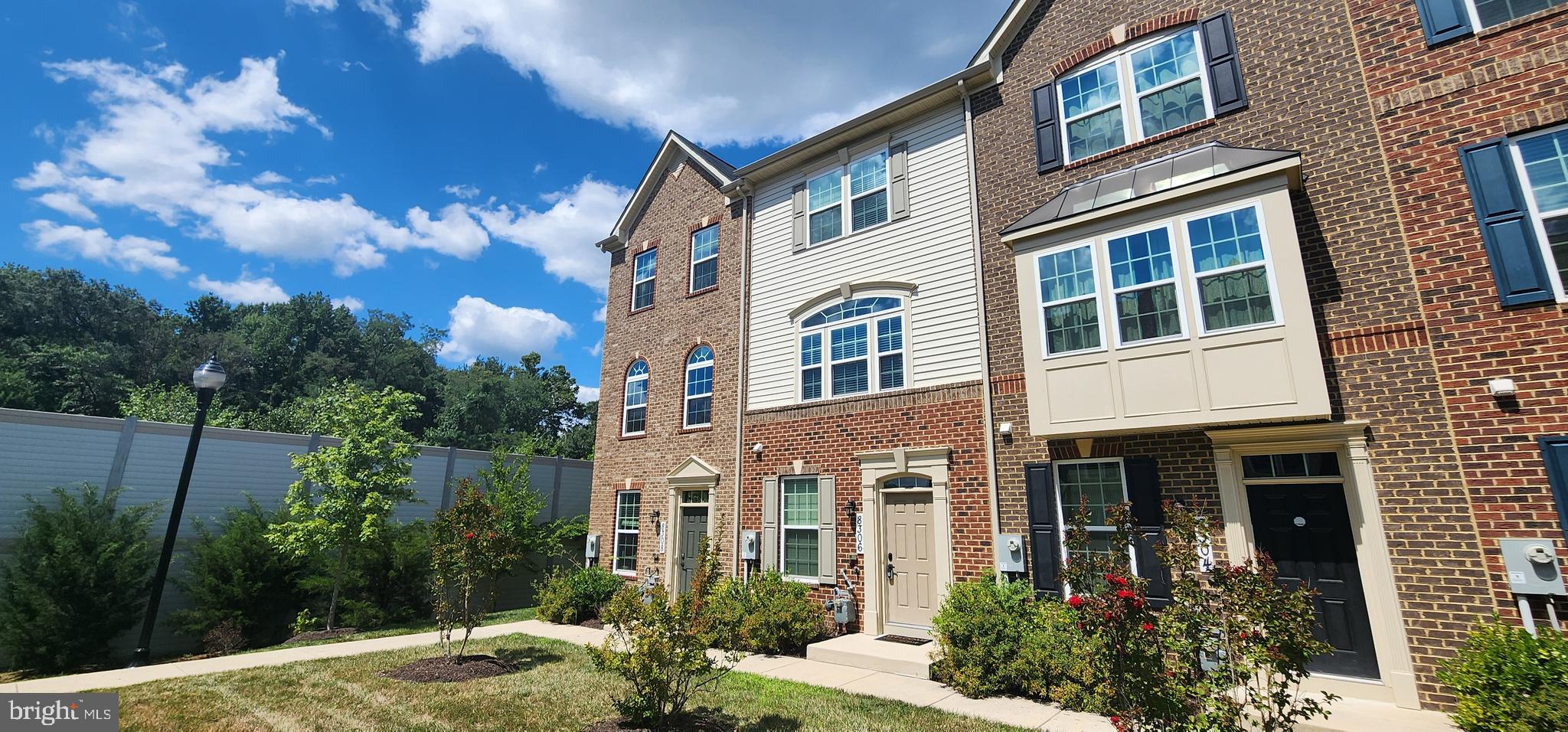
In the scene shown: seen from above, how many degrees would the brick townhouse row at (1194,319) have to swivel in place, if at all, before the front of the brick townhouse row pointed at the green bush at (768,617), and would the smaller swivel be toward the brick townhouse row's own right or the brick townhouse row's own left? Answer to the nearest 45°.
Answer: approximately 45° to the brick townhouse row's own right

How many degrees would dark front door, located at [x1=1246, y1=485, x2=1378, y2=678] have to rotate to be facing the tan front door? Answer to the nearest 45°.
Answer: approximately 90° to its right

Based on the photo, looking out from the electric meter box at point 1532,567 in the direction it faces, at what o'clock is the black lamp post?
The black lamp post is roughly at 2 o'clock from the electric meter box.

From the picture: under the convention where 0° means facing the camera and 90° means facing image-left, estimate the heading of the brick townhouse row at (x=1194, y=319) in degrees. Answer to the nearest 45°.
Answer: approximately 45°

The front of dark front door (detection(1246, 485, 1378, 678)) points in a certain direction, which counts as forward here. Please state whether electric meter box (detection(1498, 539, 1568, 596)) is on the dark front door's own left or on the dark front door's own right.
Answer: on the dark front door's own left

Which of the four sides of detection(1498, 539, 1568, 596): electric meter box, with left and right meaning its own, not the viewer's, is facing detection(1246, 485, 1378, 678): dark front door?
right

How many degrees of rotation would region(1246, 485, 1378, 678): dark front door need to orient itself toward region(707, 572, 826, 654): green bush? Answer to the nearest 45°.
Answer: approximately 90° to its right

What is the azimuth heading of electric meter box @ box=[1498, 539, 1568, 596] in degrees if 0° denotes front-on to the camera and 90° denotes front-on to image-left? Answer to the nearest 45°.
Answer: approximately 0°

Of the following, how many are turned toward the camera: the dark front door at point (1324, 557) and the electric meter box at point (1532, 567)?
2

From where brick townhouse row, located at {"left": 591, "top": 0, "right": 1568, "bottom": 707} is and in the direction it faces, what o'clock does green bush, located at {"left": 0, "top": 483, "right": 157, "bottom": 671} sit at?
The green bush is roughly at 1 o'clock from the brick townhouse row.
